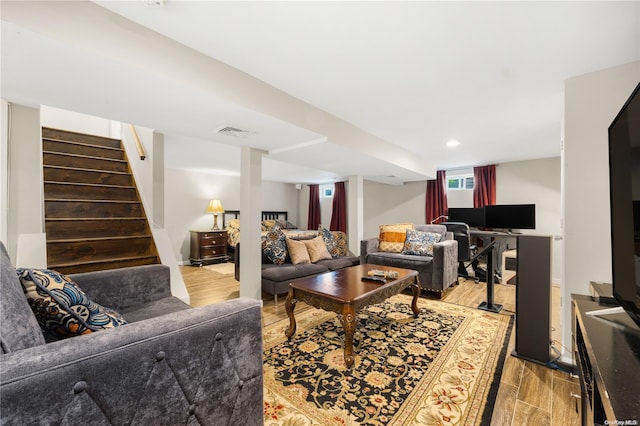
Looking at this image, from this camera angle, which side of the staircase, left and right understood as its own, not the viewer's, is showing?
front

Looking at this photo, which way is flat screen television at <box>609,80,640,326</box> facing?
to the viewer's left

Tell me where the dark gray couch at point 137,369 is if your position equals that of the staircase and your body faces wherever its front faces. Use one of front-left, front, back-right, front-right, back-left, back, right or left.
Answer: front

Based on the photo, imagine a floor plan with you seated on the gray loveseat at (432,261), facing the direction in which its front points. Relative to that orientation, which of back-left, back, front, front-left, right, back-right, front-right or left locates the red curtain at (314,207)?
right

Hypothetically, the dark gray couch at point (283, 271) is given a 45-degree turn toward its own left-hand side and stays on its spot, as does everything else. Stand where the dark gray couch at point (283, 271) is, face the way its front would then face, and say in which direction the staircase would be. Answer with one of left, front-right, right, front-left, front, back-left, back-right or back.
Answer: back

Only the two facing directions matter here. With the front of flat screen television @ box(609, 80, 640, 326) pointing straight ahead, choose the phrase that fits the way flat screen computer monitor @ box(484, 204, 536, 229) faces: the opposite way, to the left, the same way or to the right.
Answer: to the left

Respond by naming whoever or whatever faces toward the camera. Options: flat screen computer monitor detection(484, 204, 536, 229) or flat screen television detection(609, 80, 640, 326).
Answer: flat screen computer monitor detection(484, 204, 536, 229)

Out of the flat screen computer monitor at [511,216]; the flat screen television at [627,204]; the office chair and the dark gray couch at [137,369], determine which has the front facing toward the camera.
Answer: the flat screen computer monitor at [511,216]

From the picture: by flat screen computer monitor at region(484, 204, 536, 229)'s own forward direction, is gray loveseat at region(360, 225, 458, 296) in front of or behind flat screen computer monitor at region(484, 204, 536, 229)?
in front

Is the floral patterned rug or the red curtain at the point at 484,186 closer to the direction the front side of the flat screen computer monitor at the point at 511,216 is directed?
the floral patterned rug

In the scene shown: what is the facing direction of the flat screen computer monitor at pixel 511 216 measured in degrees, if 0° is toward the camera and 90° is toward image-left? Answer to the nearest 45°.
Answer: approximately 0°

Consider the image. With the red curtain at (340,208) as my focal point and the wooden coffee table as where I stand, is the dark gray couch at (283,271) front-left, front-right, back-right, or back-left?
front-left

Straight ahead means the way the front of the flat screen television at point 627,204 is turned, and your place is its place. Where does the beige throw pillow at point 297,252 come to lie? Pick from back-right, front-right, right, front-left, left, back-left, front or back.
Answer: front
